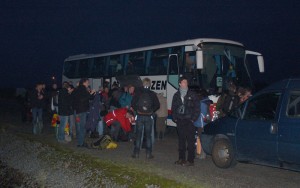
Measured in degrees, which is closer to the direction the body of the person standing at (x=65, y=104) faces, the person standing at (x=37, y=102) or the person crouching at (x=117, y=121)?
the person crouching

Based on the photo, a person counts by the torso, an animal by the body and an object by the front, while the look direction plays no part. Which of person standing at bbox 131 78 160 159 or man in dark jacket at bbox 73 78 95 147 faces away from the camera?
the person standing

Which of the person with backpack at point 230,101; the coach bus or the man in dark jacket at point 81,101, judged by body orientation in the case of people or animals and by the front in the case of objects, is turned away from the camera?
the person with backpack

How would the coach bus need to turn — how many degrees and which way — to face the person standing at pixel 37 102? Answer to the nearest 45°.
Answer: approximately 135° to its right

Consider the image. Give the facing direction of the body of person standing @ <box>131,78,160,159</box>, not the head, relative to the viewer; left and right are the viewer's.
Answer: facing away from the viewer

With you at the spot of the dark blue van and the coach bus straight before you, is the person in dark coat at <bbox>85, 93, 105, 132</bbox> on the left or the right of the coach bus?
left

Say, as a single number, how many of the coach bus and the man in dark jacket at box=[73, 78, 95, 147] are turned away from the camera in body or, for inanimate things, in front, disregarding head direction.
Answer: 0

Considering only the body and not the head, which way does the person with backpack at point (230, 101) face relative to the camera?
away from the camera
